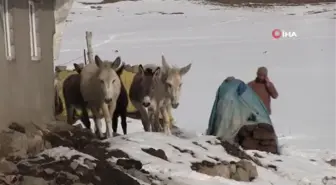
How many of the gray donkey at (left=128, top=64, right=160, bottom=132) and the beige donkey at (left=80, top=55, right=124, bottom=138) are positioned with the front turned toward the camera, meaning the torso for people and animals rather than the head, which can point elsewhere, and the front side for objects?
2

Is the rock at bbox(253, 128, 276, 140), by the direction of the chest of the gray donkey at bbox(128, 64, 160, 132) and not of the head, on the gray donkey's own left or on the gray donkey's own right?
on the gray donkey's own left

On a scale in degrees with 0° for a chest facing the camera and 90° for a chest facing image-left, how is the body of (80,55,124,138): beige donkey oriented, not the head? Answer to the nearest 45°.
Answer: approximately 0°

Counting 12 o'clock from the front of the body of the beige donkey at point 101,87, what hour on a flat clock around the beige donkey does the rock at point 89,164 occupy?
The rock is roughly at 12 o'clock from the beige donkey.

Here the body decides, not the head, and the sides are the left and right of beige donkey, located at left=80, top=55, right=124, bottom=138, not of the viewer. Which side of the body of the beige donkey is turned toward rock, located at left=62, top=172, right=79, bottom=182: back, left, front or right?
front

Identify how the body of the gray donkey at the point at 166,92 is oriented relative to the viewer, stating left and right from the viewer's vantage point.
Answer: facing the viewer and to the right of the viewer

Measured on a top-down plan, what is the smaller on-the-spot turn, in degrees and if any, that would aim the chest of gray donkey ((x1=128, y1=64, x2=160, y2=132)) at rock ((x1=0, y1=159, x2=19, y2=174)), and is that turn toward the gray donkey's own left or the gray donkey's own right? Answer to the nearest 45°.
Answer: approximately 45° to the gray donkey's own right

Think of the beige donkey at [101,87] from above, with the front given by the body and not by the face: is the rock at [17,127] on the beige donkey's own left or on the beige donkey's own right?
on the beige donkey's own right

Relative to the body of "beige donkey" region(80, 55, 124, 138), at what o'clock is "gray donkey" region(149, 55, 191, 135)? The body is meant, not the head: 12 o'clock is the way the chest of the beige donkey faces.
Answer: The gray donkey is roughly at 9 o'clock from the beige donkey.

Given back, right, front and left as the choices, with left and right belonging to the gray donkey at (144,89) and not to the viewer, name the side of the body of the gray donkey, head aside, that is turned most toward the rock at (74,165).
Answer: front

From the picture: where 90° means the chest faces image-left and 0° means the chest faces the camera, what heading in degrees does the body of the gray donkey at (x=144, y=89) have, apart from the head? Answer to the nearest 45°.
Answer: approximately 0°
